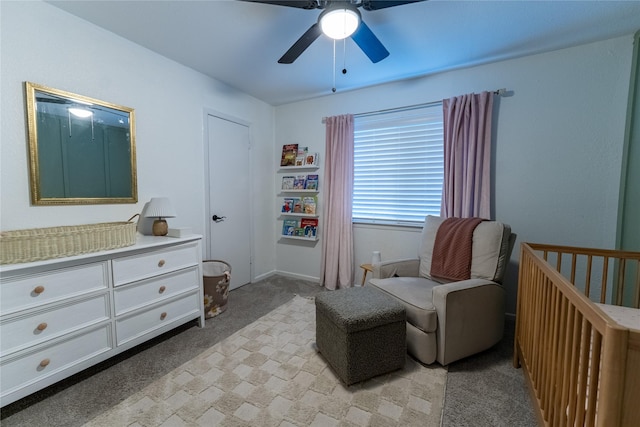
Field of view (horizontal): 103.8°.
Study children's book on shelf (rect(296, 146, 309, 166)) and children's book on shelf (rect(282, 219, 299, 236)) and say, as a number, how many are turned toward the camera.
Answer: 2

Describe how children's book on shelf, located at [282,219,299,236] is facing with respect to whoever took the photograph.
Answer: facing the viewer

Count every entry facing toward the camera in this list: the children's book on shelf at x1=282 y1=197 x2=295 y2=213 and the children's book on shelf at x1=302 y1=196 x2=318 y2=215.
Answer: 2

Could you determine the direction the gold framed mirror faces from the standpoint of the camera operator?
facing the viewer and to the right of the viewer

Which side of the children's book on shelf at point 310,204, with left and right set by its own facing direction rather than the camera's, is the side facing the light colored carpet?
front

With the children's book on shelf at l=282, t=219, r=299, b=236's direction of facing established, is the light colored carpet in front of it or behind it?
in front

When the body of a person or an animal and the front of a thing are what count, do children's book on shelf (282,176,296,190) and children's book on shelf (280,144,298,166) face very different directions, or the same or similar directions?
same or similar directions

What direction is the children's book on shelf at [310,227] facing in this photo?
toward the camera

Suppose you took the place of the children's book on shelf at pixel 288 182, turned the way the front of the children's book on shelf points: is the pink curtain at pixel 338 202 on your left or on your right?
on your left

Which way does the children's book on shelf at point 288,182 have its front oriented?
toward the camera

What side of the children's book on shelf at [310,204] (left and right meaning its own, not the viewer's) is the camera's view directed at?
front

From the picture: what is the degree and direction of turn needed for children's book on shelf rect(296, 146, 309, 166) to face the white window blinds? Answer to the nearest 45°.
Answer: approximately 45° to its left

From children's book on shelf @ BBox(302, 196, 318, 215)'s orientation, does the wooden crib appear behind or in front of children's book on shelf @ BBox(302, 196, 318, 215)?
in front

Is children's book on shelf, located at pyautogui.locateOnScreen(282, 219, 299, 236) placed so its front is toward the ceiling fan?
yes
